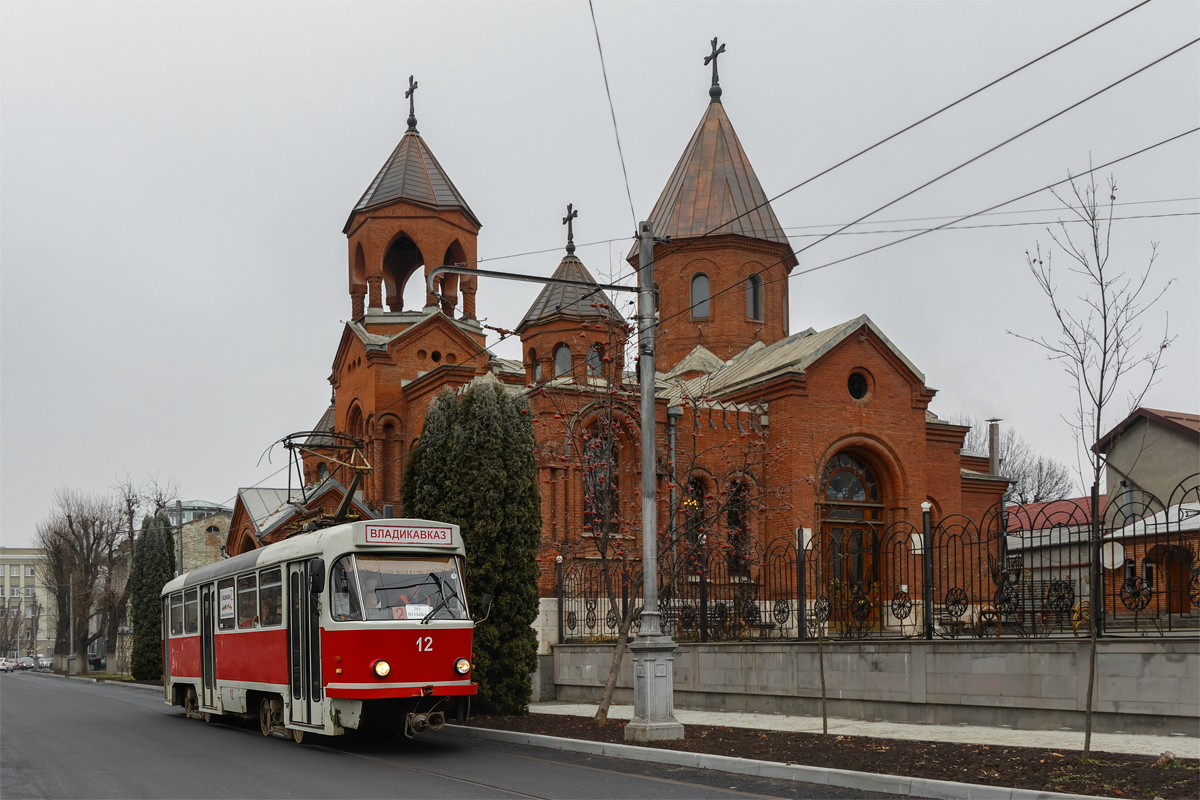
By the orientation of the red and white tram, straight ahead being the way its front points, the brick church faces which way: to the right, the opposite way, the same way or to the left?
to the right

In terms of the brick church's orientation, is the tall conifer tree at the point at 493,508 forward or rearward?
forward

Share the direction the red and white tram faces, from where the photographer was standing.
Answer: facing the viewer and to the right of the viewer

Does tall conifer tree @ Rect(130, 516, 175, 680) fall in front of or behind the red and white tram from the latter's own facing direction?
behind

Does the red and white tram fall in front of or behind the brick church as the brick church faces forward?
in front

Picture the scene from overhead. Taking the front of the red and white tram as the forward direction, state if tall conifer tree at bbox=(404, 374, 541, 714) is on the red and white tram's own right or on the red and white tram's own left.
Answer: on the red and white tram's own left

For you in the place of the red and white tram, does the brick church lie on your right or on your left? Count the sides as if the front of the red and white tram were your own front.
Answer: on your left

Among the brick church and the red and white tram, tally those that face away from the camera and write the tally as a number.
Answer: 0
